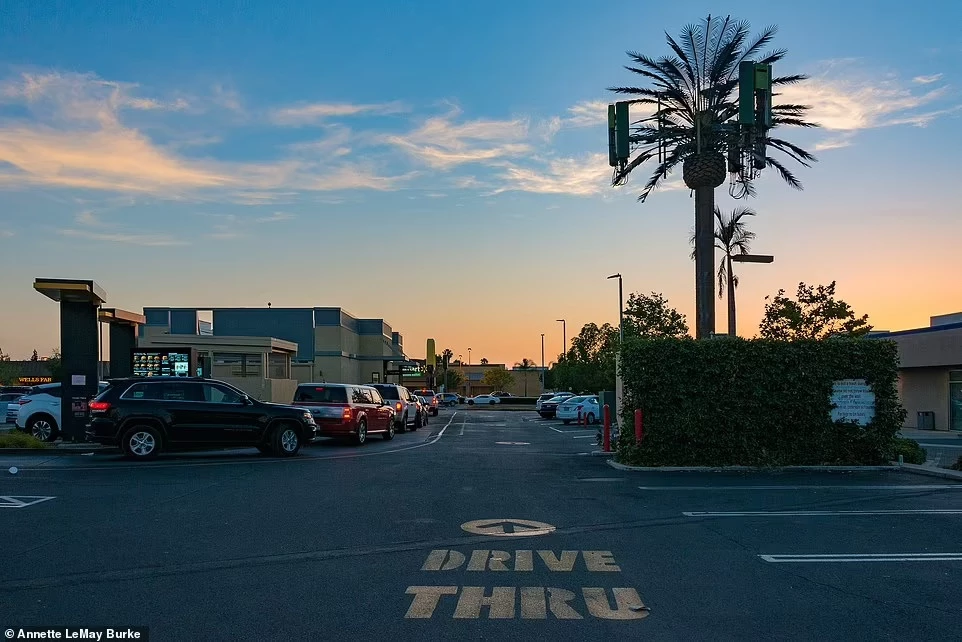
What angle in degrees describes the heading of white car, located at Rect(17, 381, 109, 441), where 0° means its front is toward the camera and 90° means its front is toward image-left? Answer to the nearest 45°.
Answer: approximately 270°

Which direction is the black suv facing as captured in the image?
to the viewer's right

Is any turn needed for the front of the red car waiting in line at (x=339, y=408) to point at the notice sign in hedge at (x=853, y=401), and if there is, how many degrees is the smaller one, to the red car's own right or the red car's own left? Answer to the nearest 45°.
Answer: approximately 90° to the red car's own right

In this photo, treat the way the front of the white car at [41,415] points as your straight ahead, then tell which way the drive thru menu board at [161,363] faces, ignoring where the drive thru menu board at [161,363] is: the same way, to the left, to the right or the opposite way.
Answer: to the right

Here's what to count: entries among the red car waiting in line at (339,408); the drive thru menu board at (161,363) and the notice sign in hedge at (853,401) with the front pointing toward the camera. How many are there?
2

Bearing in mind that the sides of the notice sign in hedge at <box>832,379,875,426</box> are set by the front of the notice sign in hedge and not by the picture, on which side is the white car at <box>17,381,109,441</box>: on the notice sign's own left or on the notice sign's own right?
on the notice sign's own right
